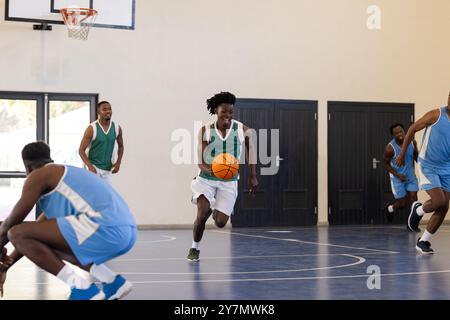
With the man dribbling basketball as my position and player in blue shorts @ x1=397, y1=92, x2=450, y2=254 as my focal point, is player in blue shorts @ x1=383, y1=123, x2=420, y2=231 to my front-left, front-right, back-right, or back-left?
front-left

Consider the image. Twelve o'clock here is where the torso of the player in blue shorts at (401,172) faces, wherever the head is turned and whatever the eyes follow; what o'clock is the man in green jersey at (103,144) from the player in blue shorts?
The man in green jersey is roughly at 3 o'clock from the player in blue shorts.

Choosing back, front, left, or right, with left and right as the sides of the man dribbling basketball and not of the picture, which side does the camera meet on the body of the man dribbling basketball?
front

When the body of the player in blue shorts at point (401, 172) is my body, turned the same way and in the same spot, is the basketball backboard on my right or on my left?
on my right

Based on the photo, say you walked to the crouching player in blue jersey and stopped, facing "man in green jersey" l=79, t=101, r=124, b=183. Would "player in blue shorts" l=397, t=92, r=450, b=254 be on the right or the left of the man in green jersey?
right

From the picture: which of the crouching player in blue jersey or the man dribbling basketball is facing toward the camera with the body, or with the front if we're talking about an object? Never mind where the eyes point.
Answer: the man dribbling basketball

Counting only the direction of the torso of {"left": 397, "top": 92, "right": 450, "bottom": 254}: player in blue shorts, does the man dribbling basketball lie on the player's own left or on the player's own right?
on the player's own right
